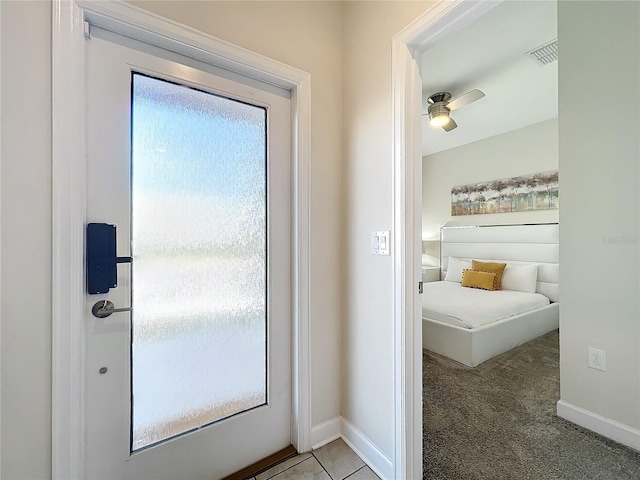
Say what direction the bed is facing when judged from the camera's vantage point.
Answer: facing the viewer and to the left of the viewer

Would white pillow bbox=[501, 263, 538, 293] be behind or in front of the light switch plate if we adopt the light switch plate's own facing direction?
behind

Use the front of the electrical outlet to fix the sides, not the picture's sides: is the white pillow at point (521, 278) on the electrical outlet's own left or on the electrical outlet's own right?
on the electrical outlet's own right

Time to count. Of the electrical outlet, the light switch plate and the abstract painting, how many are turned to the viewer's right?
0

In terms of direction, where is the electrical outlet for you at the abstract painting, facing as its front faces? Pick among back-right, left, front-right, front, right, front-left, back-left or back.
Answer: front-left

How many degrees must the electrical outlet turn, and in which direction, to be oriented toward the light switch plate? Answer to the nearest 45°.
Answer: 0° — it already faces it

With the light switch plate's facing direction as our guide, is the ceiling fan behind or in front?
behind

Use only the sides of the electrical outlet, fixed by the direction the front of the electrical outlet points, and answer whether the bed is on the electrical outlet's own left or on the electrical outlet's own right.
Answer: on the electrical outlet's own right

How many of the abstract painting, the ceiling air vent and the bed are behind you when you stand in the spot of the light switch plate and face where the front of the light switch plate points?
3
